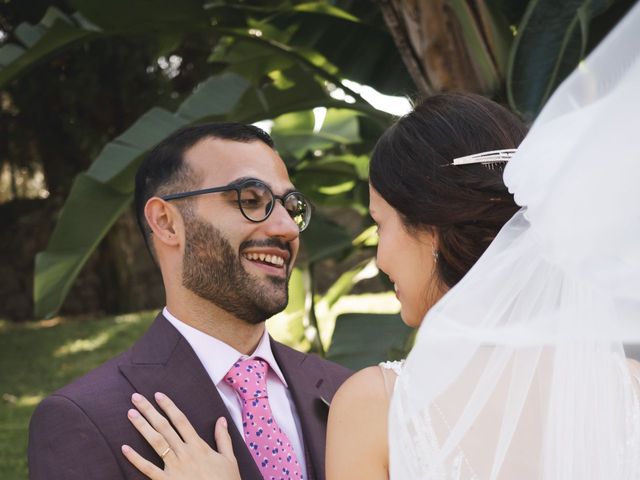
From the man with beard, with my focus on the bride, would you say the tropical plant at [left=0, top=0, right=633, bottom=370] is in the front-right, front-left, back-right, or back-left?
back-left

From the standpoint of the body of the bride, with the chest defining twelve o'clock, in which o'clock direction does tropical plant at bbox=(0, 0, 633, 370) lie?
The tropical plant is roughly at 1 o'clock from the bride.

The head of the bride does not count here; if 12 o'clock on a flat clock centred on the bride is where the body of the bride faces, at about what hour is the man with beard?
The man with beard is roughly at 12 o'clock from the bride.

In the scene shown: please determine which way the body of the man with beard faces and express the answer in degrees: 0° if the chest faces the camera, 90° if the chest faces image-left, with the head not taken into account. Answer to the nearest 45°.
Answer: approximately 315°

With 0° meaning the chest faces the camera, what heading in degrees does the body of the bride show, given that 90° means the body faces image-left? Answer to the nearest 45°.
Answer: approximately 135°

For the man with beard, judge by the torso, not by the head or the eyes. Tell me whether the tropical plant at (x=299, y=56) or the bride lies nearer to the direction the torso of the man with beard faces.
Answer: the bride

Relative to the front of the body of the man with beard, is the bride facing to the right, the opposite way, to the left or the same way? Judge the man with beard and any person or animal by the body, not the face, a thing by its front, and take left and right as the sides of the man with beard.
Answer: the opposite way

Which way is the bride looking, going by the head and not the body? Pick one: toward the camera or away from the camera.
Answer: away from the camera
